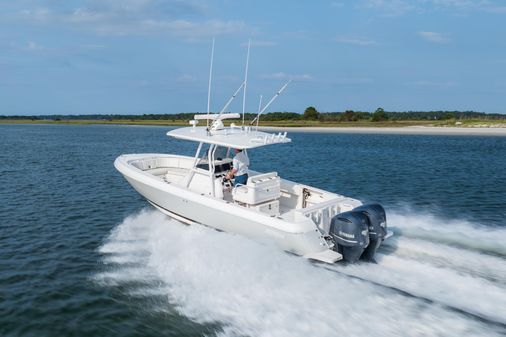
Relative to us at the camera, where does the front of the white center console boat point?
facing away from the viewer and to the left of the viewer

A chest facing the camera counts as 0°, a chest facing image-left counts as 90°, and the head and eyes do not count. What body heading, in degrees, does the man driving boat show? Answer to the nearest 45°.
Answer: approximately 135°
